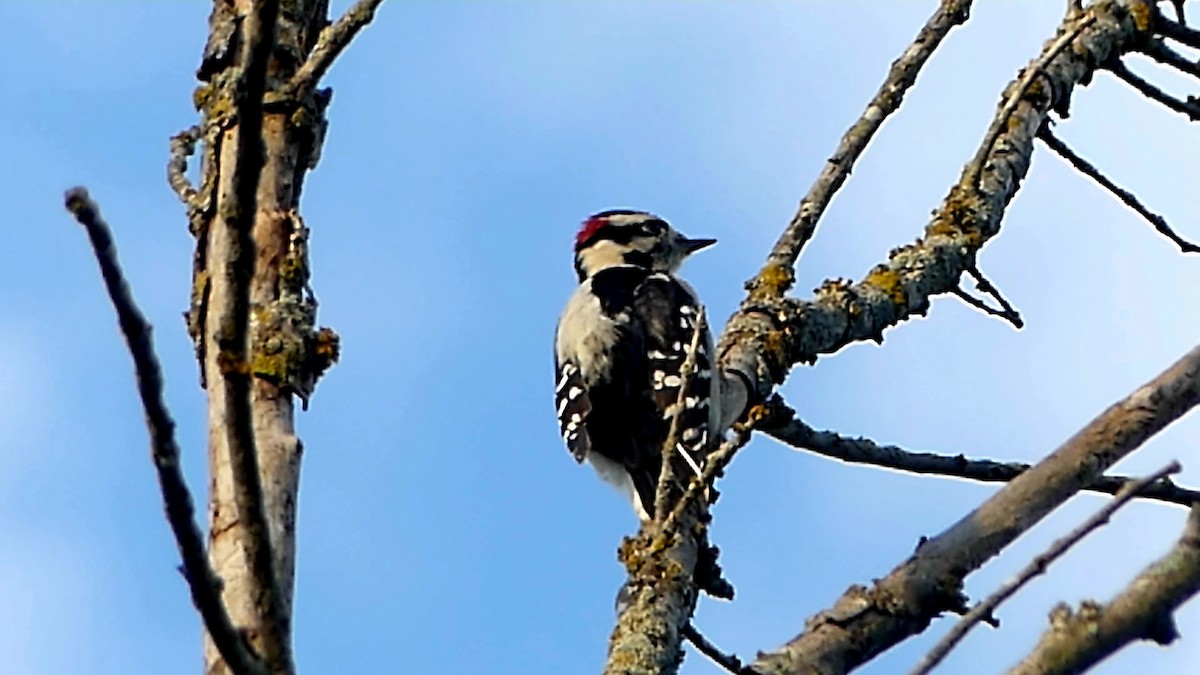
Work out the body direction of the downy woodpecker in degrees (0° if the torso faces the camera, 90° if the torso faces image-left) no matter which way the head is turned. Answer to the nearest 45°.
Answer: approximately 225°

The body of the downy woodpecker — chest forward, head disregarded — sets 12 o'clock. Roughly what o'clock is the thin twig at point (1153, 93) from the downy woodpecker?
The thin twig is roughly at 2 o'clock from the downy woodpecker.

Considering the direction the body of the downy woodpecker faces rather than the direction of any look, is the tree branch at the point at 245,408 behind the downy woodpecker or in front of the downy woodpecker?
behind

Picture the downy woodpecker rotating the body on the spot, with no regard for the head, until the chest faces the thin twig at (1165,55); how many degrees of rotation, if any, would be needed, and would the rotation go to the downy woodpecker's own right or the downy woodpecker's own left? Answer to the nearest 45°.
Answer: approximately 45° to the downy woodpecker's own right

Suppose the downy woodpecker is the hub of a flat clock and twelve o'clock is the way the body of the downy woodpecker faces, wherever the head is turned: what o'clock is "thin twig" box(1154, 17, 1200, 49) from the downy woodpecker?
The thin twig is roughly at 2 o'clock from the downy woodpecker.

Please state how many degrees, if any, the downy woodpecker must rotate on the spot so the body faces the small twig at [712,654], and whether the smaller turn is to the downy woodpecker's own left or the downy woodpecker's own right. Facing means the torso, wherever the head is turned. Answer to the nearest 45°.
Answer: approximately 45° to the downy woodpecker's own right
